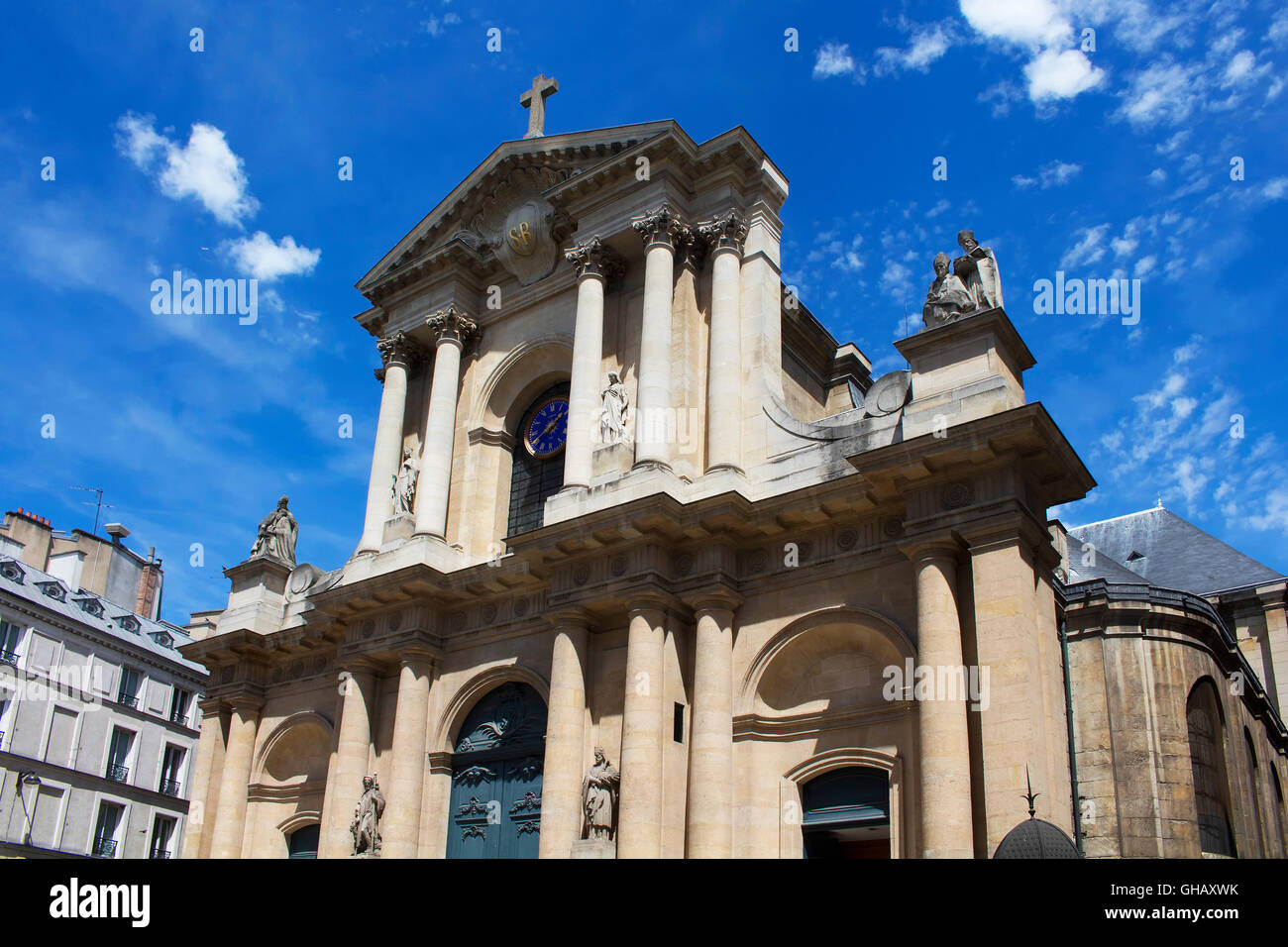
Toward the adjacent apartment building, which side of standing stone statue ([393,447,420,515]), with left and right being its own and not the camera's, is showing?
right

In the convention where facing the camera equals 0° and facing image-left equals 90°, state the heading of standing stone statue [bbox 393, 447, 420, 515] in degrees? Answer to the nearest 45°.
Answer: approximately 45°

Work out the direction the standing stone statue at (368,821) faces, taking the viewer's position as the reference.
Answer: facing the viewer and to the left of the viewer

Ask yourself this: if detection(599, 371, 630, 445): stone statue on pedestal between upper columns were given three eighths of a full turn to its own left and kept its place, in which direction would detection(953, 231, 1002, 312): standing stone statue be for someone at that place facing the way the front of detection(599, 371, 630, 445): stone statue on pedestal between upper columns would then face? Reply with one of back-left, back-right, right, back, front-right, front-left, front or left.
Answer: front-right

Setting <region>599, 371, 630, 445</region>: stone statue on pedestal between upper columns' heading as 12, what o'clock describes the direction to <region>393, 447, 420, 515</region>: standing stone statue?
The standing stone statue is roughly at 3 o'clock from the stone statue on pedestal between upper columns.

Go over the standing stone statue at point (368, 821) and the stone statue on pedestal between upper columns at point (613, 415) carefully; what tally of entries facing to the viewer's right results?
0

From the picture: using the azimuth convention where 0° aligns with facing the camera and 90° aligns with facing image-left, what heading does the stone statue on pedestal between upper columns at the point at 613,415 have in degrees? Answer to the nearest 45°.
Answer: approximately 45°

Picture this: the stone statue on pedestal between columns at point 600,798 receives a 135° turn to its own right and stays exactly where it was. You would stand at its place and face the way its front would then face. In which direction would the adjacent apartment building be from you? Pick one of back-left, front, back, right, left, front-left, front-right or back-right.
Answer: front-left

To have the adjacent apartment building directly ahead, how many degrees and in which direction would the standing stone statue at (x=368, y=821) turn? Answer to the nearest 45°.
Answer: approximately 90° to its right

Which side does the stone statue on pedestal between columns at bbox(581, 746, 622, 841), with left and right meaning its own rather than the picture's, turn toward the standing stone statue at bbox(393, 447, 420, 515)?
right

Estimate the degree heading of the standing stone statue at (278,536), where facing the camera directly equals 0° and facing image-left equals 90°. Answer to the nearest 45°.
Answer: approximately 45°

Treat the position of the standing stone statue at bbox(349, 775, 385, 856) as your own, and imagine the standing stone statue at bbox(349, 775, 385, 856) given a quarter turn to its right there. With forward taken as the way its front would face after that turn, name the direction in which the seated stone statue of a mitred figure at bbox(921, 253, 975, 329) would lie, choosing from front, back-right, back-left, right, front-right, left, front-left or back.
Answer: back

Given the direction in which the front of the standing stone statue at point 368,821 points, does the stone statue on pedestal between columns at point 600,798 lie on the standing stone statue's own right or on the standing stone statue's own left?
on the standing stone statue's own left
